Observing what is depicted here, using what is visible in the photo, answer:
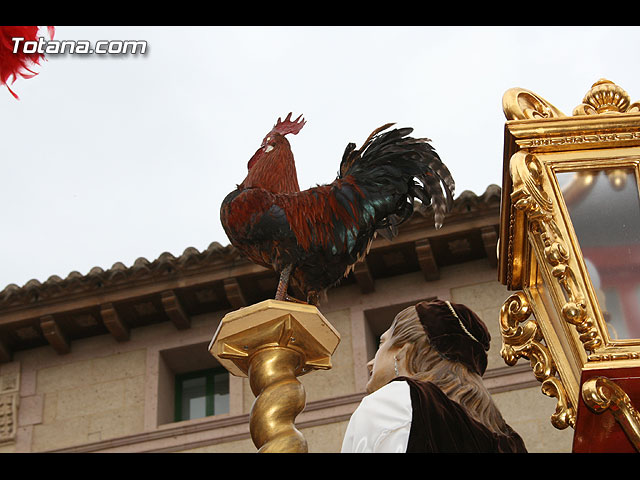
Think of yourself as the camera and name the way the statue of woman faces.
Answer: facing away from the viewer and to the left of the viewer

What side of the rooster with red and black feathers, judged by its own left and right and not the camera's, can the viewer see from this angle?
left

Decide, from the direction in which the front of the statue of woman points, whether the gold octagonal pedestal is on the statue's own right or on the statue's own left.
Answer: on the statue's own left
